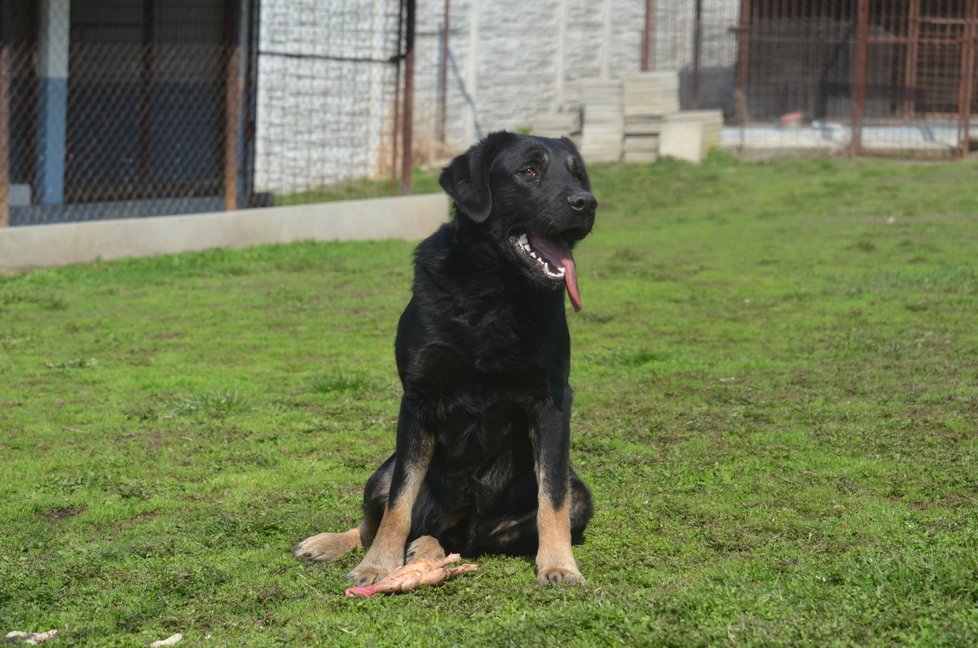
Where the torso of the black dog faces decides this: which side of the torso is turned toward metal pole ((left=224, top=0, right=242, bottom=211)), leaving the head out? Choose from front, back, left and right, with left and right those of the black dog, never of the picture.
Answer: back

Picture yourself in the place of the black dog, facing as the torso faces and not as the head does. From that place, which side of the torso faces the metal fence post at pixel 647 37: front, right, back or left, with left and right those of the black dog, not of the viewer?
back

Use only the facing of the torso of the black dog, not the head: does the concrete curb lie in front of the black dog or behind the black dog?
behind

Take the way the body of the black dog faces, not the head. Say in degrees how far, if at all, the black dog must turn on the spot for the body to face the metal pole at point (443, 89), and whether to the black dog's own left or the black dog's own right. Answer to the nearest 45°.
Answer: approximately 180°

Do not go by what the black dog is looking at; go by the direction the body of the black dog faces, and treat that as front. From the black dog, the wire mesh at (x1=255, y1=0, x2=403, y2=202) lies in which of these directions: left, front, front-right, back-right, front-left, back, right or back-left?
back

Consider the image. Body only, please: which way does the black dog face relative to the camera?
toward the camera

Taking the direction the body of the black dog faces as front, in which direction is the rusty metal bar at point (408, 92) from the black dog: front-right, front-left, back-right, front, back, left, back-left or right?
back

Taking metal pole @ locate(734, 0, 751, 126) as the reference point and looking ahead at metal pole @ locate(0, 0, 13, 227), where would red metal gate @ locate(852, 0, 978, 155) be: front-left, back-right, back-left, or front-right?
back-left

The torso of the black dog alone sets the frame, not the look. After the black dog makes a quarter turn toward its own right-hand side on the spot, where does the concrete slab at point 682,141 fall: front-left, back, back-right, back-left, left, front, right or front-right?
right

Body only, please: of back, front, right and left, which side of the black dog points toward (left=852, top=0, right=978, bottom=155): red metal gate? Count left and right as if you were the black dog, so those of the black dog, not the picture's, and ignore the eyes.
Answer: back

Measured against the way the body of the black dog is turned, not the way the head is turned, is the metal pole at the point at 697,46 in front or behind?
behind
